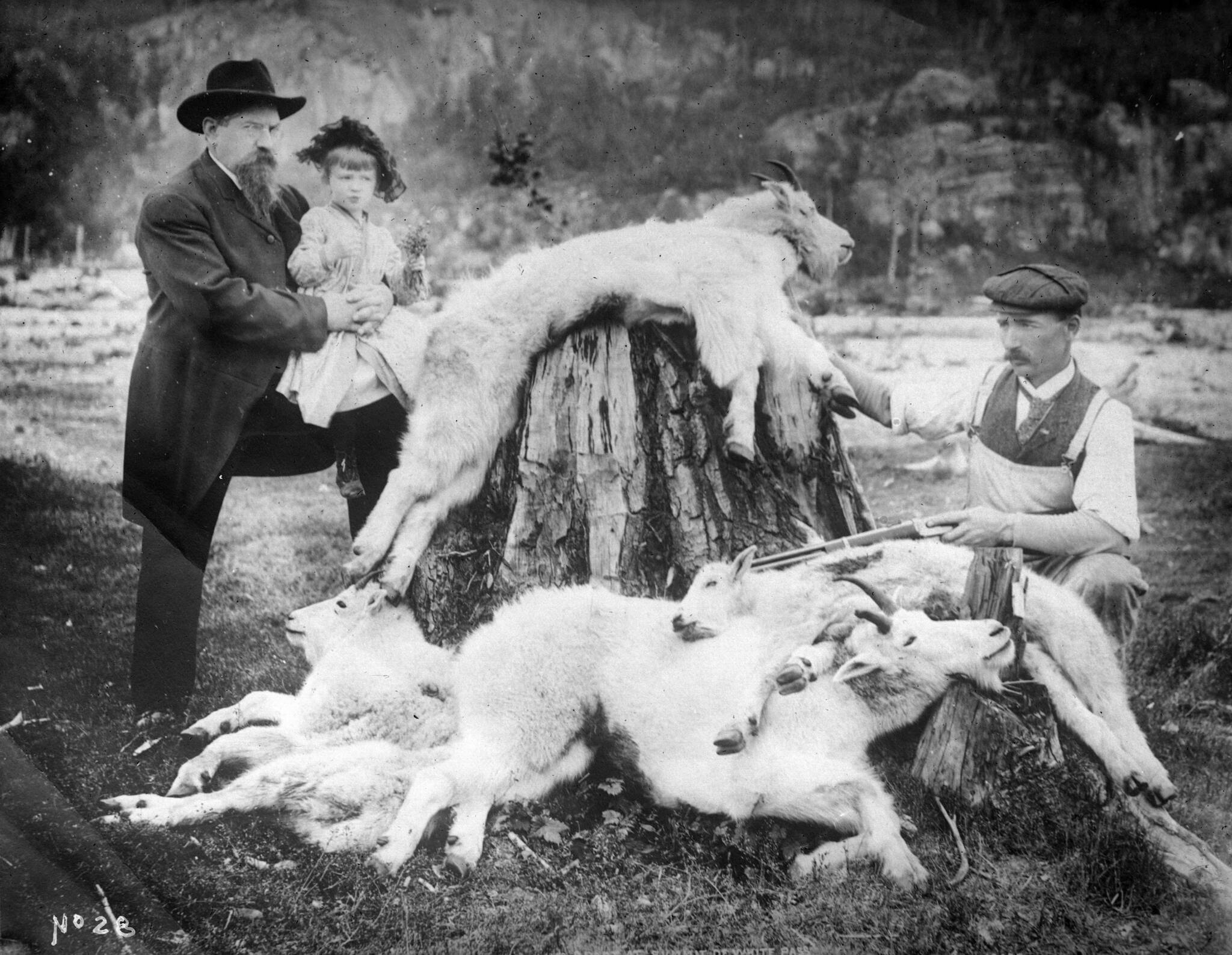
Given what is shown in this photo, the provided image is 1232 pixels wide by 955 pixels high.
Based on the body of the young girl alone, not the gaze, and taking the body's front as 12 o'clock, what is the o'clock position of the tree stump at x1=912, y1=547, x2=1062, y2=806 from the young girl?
The tree stump is roughly at 10 o'clock from the young girl.

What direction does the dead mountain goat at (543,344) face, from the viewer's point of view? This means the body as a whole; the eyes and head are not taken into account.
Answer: to the viewer's right

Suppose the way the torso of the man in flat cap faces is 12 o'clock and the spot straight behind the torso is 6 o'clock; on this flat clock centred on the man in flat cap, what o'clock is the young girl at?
The young girl is roughly at 1 o'clock from the man in flat cap.

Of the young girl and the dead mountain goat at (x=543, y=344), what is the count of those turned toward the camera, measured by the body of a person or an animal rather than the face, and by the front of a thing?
1

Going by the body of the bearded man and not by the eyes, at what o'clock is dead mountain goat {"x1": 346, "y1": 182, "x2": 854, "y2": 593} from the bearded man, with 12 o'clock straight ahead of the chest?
The dead mountain goat is roughly at 11 o'clock from the bearded man.

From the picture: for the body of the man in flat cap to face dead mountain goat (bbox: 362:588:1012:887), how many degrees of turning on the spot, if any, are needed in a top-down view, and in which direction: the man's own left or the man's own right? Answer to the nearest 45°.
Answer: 0° — they already face it

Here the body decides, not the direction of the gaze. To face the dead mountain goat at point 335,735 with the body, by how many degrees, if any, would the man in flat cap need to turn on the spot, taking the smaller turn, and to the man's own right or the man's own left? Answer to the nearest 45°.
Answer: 0° — they already face it

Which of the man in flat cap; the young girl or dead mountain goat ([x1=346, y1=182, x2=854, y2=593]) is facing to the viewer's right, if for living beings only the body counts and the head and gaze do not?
the dead mountain goat

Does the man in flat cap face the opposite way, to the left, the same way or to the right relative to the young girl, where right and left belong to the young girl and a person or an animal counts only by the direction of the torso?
to the right

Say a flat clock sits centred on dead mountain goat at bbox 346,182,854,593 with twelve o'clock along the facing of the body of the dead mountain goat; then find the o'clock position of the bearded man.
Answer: The bearded man is roughly at 6 o'clock from the dead mountain goat.

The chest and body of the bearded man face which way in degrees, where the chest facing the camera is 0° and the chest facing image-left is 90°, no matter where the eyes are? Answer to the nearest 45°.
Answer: approximately 315°
